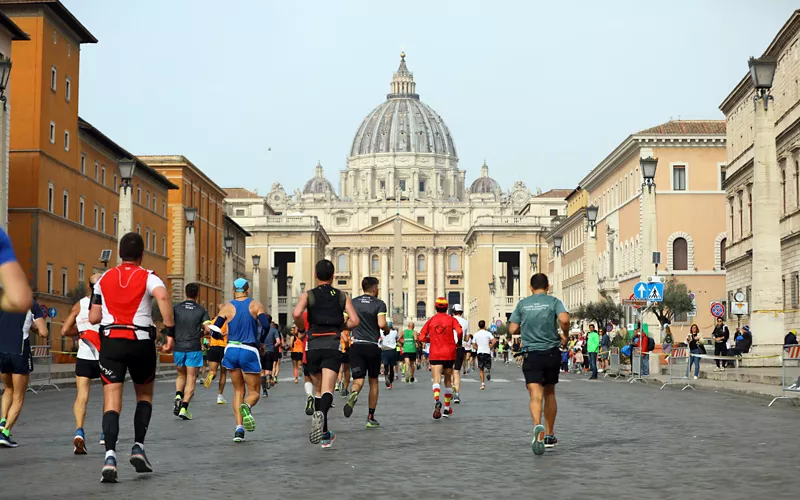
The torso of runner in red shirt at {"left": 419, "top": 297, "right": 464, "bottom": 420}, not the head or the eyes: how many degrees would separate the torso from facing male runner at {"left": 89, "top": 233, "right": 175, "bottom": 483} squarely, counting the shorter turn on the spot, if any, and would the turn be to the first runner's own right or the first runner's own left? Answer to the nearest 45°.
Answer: approximately 180°

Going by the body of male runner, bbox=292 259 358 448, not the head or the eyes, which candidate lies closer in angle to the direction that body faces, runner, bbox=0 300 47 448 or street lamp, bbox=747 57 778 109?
the street lamp

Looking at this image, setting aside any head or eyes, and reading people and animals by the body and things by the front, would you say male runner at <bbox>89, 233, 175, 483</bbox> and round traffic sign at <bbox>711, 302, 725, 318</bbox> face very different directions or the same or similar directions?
very different directions

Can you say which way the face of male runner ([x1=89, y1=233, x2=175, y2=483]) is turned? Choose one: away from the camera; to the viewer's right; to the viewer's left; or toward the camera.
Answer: away from the camera

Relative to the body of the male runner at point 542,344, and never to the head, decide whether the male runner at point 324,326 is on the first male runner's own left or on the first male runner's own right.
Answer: on the first male runner's own left

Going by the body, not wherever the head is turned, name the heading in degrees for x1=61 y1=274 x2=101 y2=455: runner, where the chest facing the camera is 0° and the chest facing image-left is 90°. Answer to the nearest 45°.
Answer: approximately 180°

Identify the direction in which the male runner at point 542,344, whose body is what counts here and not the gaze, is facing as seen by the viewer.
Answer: away from the camera

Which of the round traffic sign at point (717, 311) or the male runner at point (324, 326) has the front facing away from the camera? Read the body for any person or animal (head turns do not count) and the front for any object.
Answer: the male runner

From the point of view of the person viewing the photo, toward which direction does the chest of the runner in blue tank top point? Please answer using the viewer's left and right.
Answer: facing away from the viewer

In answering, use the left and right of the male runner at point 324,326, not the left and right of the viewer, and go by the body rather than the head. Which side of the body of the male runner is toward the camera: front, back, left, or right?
back

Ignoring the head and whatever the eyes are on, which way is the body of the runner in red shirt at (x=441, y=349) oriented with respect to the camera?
away from the camera

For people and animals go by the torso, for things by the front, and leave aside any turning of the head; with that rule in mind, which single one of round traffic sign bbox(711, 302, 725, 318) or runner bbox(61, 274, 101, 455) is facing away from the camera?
the runner

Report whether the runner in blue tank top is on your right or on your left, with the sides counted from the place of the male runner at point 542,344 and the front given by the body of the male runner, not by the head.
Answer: on your left

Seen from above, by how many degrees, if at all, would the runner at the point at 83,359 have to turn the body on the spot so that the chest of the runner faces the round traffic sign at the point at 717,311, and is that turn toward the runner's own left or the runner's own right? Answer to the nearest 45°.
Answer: approximately 45° to the runner's own right
